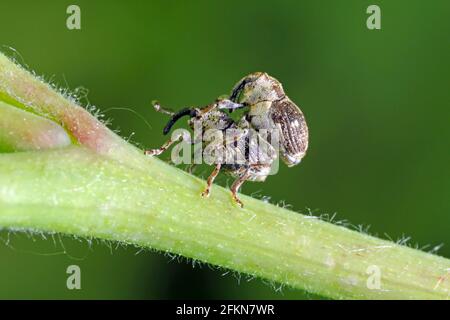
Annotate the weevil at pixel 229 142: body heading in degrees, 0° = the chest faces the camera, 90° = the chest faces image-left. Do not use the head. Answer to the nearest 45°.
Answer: approximately 90°
